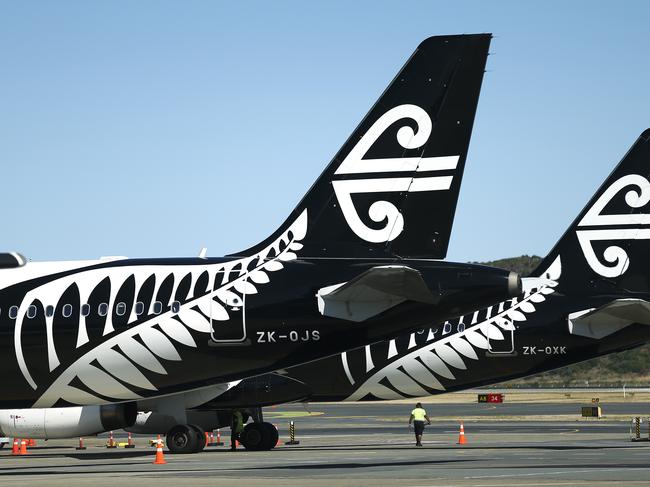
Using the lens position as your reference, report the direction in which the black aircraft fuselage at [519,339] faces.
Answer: facing to the left of the viewer

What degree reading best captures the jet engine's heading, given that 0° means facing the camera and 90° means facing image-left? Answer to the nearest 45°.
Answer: approximately 90°

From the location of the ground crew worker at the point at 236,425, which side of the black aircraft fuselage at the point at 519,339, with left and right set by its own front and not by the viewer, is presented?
front

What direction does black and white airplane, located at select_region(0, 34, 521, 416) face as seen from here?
to the viewer's left

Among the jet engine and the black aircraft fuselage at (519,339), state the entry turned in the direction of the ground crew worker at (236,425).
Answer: the black aircraft fuselage

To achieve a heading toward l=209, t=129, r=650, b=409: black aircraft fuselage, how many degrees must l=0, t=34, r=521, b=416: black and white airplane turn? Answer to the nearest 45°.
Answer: approximately 135° to its right

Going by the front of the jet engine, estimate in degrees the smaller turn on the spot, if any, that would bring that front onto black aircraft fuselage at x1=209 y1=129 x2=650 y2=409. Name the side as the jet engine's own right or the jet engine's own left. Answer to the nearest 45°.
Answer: approximately 180°
